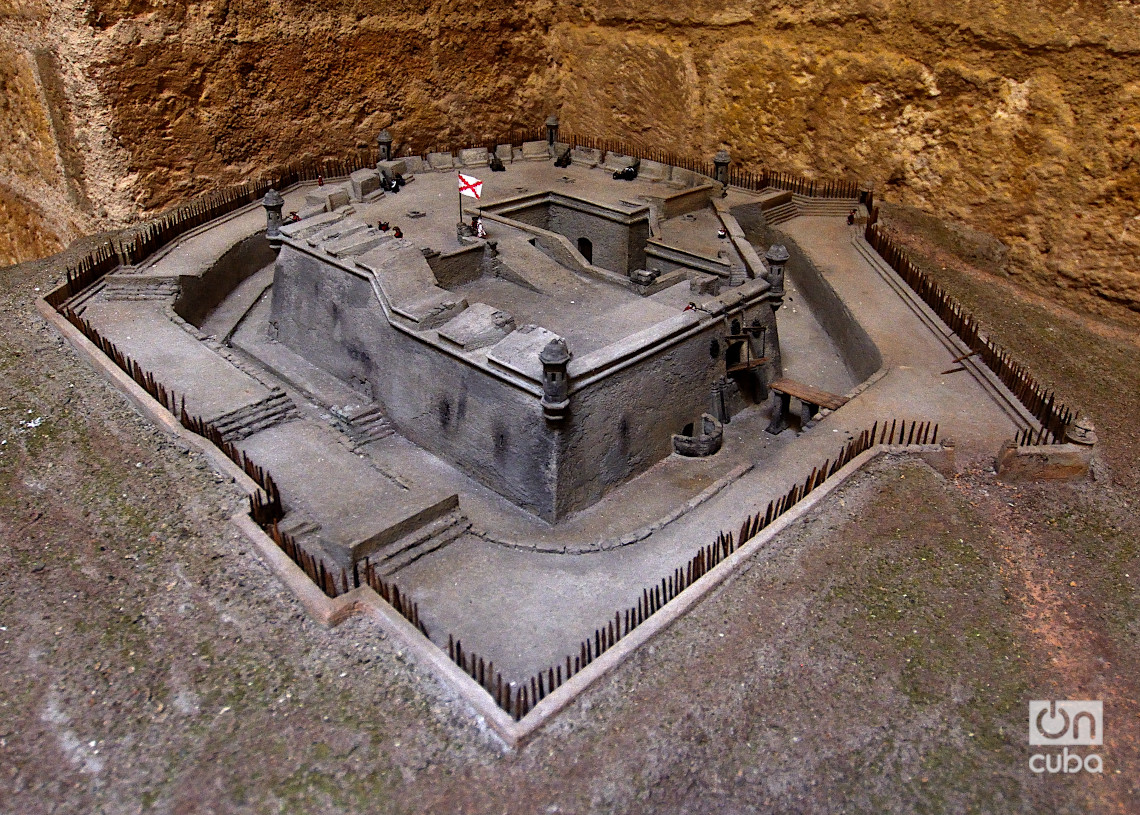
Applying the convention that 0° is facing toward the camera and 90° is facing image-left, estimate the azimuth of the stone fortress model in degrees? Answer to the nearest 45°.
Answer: approximately 315°
